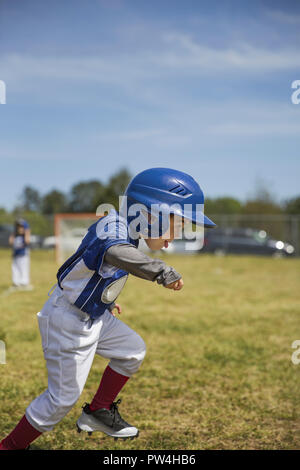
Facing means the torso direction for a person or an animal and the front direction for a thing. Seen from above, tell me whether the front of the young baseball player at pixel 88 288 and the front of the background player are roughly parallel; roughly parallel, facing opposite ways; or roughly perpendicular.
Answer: roughly perpendicular

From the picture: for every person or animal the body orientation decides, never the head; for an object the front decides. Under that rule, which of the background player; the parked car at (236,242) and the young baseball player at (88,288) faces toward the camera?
the background player

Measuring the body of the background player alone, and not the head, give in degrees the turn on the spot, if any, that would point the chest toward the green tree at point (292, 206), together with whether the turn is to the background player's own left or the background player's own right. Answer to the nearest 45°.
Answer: approximately 135° to the background player's own left

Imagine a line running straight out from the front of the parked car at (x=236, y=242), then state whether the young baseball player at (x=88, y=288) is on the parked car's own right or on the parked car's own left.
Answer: on the parked car's own right

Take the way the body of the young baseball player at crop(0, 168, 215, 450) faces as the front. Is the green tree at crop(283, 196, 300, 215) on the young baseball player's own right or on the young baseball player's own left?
on the young baseball player's own left

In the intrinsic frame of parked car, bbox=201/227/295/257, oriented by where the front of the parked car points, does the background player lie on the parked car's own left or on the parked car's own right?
on the parked car's own right

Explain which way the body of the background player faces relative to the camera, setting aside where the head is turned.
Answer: toward the camera

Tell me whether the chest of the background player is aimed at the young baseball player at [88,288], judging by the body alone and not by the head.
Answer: yes

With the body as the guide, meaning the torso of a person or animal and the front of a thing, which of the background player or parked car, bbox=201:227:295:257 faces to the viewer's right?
the parked car

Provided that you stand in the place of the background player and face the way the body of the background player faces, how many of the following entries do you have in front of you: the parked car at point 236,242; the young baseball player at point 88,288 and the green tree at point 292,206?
1

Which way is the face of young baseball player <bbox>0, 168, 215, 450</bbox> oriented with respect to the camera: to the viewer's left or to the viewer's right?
to the viewer's right

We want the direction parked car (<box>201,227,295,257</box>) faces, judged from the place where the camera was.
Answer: facing to the right of the viewer

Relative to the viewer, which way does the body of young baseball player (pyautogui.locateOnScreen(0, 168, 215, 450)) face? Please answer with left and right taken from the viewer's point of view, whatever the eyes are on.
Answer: facing to the right of the viewer

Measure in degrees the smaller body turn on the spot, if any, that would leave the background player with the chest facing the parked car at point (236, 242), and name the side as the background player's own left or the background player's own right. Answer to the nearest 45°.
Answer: approximately 135° to the background player's own left

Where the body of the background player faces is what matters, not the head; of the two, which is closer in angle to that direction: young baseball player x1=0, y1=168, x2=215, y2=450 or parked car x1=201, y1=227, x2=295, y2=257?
the young baseball player

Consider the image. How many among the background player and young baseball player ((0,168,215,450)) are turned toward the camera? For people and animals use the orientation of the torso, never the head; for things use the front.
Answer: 1

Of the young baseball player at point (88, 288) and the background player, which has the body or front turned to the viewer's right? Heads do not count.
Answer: the young baseball player
